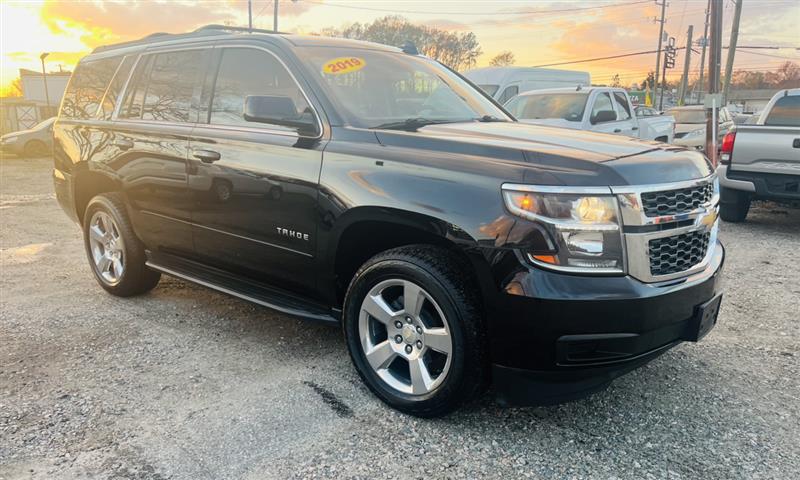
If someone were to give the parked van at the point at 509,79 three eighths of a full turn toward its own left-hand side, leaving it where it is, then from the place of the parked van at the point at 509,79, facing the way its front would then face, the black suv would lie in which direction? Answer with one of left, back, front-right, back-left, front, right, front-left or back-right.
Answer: right

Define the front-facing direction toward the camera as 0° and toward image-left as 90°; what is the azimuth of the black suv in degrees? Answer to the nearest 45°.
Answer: approximately 315°

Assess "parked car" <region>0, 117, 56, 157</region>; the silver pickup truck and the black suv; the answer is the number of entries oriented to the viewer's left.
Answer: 1

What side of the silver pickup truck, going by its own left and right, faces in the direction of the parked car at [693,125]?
front

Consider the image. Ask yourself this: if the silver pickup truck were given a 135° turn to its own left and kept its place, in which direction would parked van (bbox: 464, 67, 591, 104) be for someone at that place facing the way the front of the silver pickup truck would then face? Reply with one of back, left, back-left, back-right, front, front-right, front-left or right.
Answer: right

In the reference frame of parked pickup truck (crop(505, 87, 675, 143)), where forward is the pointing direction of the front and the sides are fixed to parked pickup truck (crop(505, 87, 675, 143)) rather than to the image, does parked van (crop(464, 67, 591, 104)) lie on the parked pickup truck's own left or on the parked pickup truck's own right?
on the parked pickup truck's own right

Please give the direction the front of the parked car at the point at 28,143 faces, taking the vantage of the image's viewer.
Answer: facing to the left of the viewer

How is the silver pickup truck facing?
away from the camera

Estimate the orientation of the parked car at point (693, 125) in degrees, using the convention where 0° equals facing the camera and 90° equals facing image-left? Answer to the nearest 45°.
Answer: approximately 45°

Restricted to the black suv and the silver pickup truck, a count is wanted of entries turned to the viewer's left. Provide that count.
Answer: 0

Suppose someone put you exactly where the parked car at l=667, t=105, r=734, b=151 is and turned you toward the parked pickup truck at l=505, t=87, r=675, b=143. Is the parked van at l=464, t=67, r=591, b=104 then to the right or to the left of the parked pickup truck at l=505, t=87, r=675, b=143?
right

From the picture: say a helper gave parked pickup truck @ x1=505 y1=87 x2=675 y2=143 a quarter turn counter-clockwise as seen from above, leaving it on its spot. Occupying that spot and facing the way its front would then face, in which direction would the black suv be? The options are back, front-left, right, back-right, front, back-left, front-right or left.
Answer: front-right

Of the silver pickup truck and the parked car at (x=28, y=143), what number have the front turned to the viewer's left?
1
